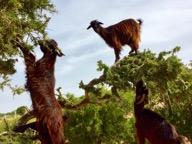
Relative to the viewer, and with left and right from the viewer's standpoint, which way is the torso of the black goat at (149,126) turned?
facing to the left of the viewer

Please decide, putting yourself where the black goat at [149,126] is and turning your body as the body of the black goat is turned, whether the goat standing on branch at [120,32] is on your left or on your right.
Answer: on your right

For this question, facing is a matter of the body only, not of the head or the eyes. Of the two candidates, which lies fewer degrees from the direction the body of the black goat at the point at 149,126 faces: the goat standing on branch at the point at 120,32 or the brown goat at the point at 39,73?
the brown goat

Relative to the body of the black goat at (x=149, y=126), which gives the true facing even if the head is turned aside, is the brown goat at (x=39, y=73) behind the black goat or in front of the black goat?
in front
